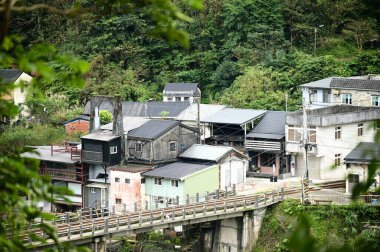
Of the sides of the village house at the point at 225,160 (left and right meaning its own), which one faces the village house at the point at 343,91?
left

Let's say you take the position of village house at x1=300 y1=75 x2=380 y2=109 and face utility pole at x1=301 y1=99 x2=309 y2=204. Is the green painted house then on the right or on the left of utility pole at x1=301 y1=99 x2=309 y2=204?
right

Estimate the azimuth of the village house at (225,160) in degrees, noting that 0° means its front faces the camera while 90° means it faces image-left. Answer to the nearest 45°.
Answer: approximately 315°

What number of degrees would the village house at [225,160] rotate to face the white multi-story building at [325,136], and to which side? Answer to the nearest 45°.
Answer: approximately 45° to its left

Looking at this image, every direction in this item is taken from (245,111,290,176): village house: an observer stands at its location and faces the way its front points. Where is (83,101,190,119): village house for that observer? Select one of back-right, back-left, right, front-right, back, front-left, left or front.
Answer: back-right

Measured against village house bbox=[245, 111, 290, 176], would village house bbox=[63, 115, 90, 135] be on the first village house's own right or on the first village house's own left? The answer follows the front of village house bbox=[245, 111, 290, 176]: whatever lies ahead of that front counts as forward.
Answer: on the first village house's own right

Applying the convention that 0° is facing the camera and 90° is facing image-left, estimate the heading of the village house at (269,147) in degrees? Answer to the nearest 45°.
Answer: approximately 0°

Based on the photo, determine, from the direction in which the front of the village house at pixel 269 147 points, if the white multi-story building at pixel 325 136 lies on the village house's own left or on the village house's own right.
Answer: on the village house's own left

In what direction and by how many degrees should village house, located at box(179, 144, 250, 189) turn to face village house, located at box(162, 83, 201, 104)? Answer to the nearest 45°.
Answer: approximately 135° to its left

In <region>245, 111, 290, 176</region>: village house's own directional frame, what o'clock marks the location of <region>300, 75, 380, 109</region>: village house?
<region>300, 75, 380, 109</region>: village house is roughly at 8 o'clock from <region>245, 111, 290, 176</region>: village house.

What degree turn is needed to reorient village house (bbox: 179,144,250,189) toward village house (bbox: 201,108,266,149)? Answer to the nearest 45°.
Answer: approximately 135° to its left

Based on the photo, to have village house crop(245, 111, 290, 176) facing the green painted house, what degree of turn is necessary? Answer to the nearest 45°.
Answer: approximately 45° to its right

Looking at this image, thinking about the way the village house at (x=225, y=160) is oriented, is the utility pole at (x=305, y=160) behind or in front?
in front

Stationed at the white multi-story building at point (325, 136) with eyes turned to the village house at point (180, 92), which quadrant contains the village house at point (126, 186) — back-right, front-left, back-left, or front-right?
front-left
